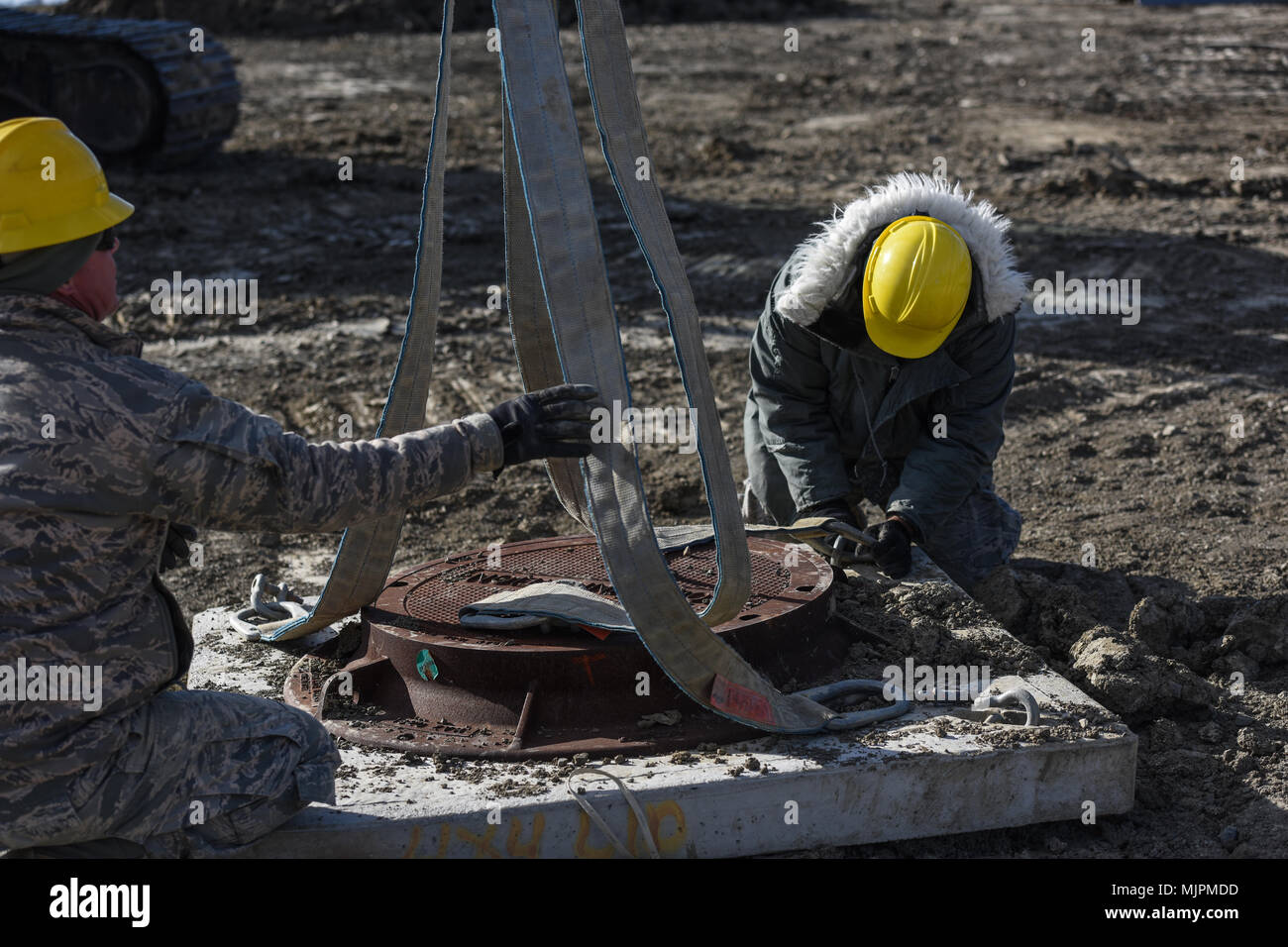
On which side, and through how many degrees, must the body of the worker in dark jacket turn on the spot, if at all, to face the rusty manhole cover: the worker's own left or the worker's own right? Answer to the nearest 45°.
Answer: approximately 45° to the worker's own right

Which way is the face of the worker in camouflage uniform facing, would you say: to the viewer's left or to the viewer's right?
to the viewer's right

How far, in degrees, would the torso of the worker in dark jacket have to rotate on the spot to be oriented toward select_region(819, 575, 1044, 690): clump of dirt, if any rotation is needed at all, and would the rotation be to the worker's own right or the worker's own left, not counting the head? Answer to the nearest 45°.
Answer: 0° — they already face it

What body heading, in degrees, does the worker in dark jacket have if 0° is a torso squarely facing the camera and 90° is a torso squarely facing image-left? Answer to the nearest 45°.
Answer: approximately 0°
